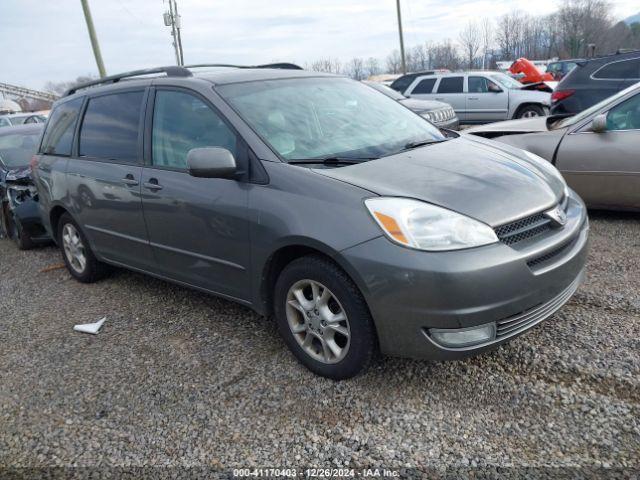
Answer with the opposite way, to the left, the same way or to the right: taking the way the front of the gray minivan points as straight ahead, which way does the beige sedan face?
the opposite way

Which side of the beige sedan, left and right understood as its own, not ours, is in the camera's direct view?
left

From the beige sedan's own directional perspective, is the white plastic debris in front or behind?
in front

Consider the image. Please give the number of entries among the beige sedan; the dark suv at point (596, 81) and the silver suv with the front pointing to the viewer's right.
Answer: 2

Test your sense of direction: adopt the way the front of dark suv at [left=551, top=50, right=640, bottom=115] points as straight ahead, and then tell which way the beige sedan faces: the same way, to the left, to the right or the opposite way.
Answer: the opposite way

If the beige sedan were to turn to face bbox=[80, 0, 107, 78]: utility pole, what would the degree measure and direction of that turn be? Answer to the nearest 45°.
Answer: approximately 45° to its right

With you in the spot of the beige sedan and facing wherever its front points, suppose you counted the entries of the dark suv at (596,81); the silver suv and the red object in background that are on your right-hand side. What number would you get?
3

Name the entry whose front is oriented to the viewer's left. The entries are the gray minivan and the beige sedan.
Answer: the beige sedan
